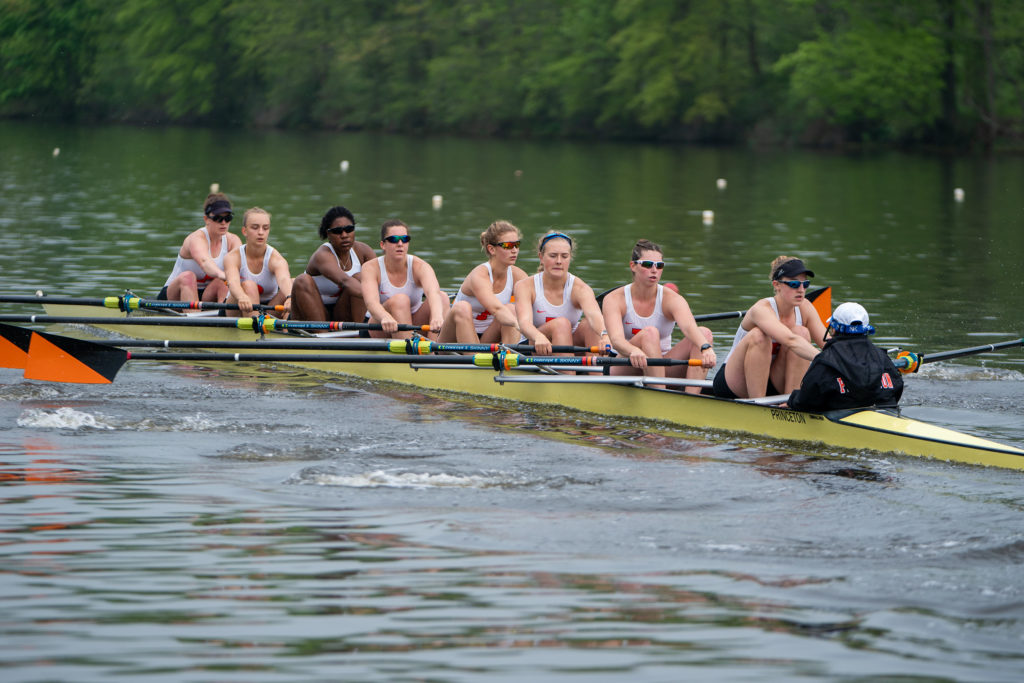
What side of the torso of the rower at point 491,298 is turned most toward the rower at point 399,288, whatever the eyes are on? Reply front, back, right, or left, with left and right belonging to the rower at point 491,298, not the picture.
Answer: back

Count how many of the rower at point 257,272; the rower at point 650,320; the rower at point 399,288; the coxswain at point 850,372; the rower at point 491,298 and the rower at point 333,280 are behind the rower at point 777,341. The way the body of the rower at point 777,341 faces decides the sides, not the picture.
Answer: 5

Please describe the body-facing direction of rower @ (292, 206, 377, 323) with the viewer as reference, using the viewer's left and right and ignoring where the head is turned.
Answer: facing the viewer and to the right of the viewer

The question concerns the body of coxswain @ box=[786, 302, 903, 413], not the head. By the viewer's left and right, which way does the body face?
facing away from the viewer and to the left of the viewer

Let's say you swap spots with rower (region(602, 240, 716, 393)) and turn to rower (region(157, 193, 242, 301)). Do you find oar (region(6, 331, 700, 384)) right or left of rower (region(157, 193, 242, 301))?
left

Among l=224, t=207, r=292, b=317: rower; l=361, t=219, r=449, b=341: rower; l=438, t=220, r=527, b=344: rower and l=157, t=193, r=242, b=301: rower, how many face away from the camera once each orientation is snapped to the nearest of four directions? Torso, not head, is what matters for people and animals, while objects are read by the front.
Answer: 0

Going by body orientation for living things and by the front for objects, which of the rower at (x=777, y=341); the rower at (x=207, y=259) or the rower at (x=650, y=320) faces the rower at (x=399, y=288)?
the rower at (x=207, y=259)

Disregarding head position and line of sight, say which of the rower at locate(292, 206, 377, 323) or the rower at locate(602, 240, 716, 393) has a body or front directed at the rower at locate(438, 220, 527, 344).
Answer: the rower at locate(292, 206, 377, 323)

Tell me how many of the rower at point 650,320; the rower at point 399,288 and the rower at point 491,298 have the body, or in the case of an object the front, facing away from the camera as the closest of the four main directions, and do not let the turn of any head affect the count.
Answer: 0

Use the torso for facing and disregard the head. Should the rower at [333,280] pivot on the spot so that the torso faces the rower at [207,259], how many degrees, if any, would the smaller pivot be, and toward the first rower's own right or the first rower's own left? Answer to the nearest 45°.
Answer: approximately 180°

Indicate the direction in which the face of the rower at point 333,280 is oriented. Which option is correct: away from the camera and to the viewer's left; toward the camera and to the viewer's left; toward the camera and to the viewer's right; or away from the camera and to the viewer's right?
toward the camera and to the viewer's right

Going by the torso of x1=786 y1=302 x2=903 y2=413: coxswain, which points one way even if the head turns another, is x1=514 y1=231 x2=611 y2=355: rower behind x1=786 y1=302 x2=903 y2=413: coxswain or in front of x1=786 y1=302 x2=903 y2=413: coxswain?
in front

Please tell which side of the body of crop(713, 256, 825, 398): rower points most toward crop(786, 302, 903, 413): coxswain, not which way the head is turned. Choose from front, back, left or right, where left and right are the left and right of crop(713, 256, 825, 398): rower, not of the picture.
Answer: front

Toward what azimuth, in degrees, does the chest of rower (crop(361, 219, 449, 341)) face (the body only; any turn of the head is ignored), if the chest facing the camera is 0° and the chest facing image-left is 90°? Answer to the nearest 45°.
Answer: approximately 315°

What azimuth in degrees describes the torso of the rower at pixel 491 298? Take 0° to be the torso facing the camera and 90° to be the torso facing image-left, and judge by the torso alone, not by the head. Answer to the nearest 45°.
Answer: approximately 315°

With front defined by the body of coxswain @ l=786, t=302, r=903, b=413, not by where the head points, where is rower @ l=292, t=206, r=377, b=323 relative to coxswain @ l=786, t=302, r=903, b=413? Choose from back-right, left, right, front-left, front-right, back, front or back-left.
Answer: front

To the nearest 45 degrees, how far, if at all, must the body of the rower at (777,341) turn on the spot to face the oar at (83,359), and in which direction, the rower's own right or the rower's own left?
approximately 135° to the rower's own right
